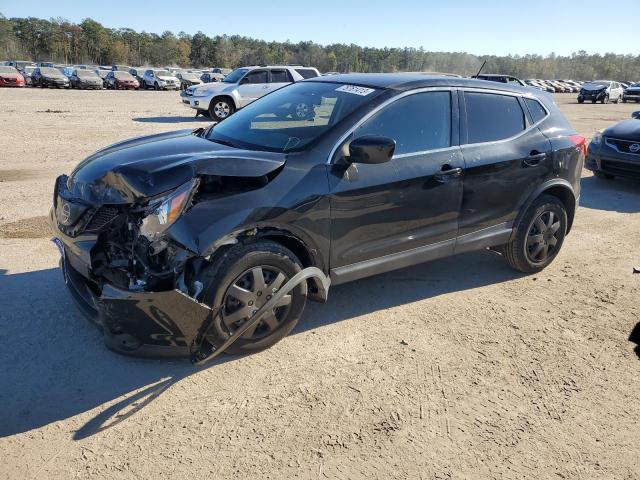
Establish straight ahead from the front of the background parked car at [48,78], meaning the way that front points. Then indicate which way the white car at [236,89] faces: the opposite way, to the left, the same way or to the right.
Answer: to the right

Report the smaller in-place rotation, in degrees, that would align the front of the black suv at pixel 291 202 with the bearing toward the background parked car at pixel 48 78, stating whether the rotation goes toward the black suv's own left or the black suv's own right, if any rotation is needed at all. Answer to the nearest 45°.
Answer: approximately 90° to the black suv's own right

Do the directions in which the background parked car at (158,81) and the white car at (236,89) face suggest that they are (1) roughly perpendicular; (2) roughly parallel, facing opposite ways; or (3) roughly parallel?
roughly perpendicular

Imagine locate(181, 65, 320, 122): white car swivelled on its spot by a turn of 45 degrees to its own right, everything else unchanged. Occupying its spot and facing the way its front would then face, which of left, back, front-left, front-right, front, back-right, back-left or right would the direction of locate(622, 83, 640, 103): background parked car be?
back-right

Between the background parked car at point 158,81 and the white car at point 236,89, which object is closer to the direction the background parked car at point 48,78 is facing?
the white car

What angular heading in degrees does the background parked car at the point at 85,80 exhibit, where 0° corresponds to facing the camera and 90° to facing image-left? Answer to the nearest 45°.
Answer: approximately 315°

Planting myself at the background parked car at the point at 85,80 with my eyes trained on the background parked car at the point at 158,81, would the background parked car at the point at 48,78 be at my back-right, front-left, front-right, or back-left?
back-left

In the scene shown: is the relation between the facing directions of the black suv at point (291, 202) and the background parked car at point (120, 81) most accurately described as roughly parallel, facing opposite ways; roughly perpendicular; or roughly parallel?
roughly perpendicular

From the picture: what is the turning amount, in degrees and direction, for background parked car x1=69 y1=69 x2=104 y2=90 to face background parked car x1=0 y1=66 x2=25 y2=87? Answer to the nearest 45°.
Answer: approximately 135° to its right
